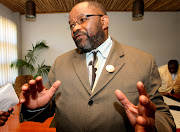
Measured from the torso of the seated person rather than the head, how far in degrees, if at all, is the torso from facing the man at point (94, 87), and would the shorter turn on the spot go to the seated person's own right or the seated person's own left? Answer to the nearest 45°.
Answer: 0° — they already face them

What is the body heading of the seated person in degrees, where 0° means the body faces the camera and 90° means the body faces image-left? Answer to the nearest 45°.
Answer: approximately 0°

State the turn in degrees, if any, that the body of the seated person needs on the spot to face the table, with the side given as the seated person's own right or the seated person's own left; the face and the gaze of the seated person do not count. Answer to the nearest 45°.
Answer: approximately 45° to the seated person's own right

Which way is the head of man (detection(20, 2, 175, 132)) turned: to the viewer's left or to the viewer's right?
to the viewer's left

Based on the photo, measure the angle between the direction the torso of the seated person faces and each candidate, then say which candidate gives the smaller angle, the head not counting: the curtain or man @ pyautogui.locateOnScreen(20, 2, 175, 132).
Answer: the man

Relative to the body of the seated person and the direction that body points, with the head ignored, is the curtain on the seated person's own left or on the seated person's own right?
on the seated person's own right
